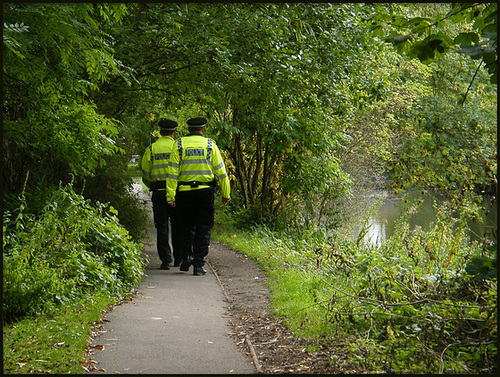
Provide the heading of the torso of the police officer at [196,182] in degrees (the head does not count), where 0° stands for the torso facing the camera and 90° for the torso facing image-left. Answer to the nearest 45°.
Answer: approximately 180°

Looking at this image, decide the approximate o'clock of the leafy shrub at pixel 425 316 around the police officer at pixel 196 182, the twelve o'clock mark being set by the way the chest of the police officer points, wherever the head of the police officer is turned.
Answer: The leafy shrub is roughly at 5 o'clock from the police officer.

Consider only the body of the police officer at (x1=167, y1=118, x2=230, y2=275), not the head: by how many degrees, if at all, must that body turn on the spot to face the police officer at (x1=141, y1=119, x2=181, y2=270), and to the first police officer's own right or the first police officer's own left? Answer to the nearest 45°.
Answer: approximately 45° to the first police officer's own left

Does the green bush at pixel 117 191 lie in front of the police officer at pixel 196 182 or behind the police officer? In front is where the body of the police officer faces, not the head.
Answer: in front

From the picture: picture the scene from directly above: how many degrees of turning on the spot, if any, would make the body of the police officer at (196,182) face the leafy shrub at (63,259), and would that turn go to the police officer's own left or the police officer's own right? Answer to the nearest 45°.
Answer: approximately 135° to the police officer's own left

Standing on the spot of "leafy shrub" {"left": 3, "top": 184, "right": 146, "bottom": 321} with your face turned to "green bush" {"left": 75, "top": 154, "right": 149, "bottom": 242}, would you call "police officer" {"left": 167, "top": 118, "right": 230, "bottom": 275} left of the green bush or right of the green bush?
right

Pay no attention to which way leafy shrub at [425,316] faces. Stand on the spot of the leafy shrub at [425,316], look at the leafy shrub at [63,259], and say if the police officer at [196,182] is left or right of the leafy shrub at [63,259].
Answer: right

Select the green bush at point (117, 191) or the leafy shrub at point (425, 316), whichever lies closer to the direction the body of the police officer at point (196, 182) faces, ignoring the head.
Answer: the green bush

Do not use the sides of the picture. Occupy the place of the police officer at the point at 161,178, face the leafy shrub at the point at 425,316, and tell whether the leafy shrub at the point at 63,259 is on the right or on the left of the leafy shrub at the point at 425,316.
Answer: right

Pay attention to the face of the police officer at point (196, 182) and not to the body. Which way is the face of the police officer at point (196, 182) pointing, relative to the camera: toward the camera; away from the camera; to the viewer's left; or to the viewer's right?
away from the camera
